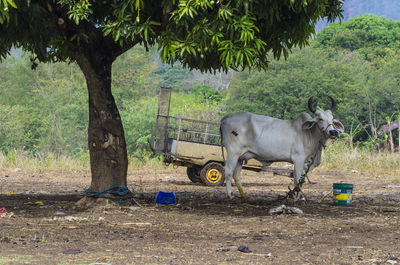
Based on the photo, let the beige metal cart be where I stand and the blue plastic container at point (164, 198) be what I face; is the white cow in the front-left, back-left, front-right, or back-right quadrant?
front-left

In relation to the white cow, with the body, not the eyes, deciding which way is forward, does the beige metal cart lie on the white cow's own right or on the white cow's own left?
on the white cow's own left

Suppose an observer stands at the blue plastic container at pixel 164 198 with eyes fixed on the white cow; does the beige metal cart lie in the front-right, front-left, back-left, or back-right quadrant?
front-left

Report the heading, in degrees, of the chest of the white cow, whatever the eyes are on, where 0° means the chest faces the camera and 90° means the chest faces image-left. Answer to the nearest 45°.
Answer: approximately 270°

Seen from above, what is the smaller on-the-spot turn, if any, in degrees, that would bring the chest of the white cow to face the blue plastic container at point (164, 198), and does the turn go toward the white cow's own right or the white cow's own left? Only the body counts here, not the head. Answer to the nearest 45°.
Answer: approximately 180°

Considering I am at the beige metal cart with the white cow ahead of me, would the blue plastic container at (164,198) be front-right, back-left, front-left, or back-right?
front-right
